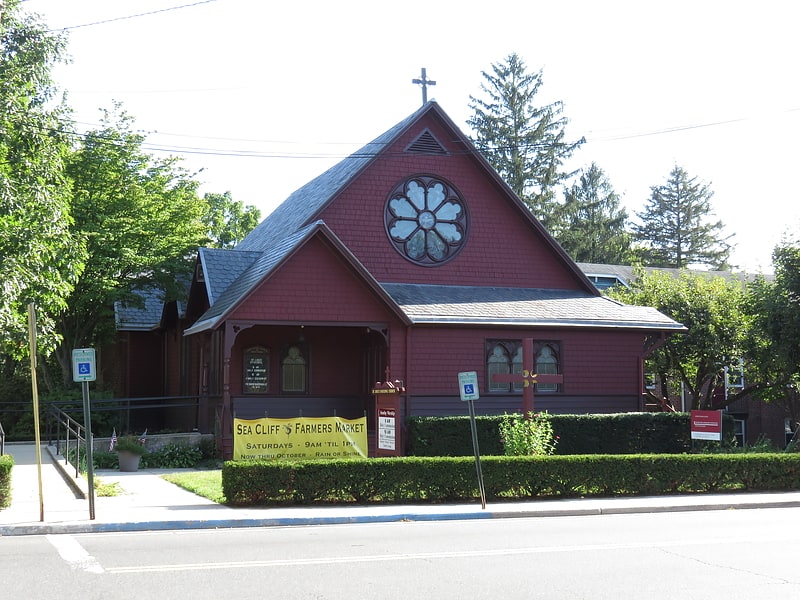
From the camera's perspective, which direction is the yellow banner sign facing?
toward the camera

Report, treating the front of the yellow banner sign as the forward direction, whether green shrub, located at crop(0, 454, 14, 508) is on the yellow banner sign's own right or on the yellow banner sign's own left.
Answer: on the yellow banner sign's own right

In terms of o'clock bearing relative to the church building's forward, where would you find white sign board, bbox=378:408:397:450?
The white sign board is roughly at 12 o'clock from the church building.

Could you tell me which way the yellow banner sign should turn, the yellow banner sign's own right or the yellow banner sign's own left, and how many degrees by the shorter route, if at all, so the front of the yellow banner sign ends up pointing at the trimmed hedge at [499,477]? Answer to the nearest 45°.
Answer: approximately 90° to the yellow banner sign's own left

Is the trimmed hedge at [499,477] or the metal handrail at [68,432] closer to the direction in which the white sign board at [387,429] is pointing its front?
the trimmed hedge

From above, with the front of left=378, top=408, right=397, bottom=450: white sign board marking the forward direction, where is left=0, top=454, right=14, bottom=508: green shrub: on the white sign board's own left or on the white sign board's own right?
on the white sign board's own right

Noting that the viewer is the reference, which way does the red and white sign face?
facing the viewer

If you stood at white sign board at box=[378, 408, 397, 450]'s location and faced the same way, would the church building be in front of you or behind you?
behind

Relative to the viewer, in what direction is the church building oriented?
toward the camera
